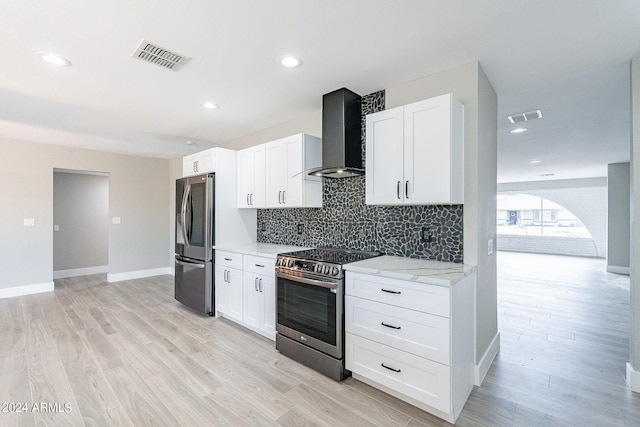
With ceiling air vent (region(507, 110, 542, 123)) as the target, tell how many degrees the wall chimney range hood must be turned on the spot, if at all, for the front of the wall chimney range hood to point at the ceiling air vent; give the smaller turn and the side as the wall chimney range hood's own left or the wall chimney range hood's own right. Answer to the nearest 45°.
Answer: approximately 135° to the wall chimney range hood's own left

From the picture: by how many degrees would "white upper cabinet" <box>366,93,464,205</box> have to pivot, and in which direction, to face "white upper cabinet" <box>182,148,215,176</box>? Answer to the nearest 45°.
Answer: approximately 45° to its right

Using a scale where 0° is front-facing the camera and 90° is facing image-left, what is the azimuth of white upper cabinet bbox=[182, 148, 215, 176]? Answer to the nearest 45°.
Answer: approximately 45°

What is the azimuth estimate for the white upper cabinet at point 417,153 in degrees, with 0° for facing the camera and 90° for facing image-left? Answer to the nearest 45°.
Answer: approximately 45°

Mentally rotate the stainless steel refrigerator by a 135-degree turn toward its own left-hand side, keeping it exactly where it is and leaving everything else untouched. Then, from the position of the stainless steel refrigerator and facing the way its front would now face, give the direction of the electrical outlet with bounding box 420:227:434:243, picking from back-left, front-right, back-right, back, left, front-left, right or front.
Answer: front-right

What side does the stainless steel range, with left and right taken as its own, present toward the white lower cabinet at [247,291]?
right

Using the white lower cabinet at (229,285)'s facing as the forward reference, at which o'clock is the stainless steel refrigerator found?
The stainless steel refrigerator is roughly at 3 o'clock from the white lower cabinet.

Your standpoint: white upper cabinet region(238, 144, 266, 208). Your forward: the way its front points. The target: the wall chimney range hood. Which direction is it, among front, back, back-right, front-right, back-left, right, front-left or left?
left
